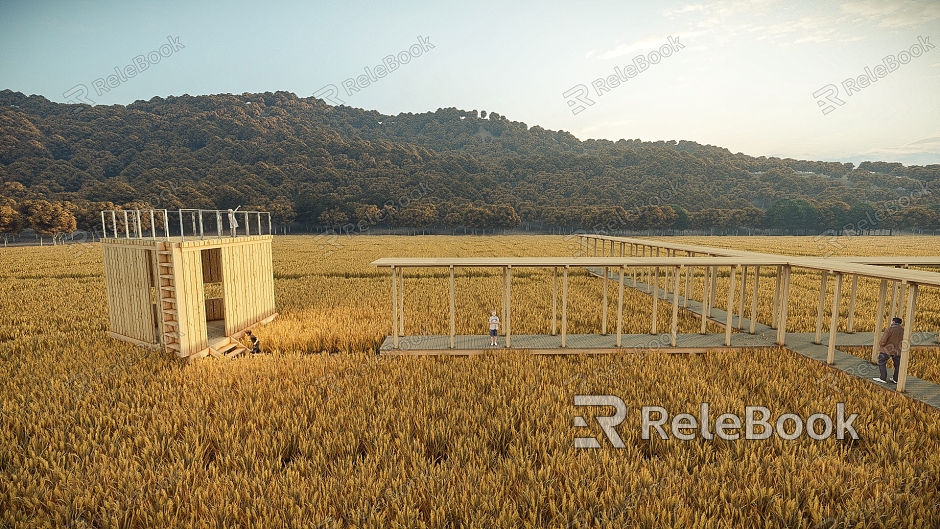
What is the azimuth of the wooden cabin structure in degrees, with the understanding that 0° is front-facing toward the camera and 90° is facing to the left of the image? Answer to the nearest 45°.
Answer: approximately 315°

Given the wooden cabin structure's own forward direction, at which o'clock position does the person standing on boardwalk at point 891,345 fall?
The person standing on boardwalk is roughly at 12 o'clock from the wooden cabin structure.

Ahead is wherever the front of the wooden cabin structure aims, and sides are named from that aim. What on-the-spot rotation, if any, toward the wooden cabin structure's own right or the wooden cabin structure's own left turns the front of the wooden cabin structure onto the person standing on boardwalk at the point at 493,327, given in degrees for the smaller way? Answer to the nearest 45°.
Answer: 0° — it already faces them
